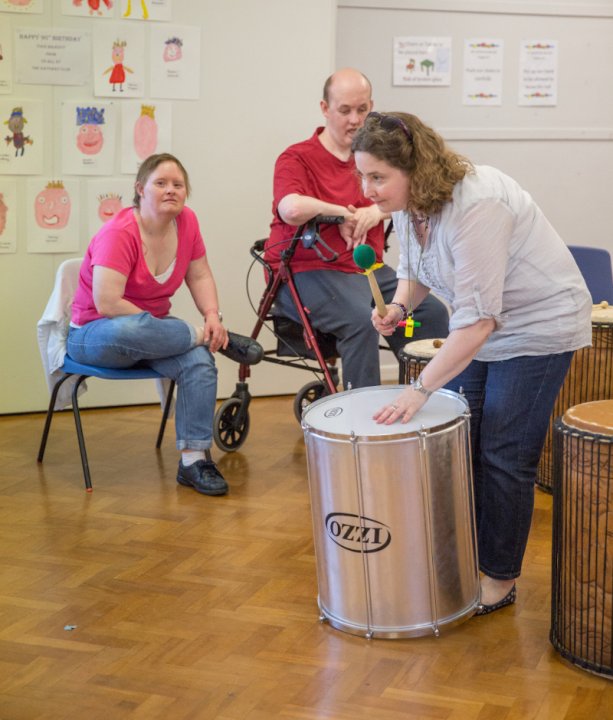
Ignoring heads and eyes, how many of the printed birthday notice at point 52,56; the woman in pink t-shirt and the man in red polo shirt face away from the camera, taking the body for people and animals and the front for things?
0

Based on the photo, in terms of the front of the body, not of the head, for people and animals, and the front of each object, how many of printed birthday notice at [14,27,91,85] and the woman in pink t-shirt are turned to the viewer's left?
0

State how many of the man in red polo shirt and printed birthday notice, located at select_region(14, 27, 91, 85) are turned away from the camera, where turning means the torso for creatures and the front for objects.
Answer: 0

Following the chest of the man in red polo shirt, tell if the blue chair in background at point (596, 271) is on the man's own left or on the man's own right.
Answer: on the man's own left

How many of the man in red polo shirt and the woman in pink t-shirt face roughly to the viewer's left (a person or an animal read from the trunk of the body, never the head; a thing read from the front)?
0

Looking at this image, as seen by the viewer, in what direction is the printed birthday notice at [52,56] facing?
toward the camera

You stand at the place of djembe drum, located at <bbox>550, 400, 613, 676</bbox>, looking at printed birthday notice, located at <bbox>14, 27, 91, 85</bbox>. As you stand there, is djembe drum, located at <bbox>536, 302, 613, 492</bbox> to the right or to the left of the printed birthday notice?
right

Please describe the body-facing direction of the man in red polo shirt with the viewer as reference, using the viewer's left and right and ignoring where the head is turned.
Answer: facing the viewer and to the right of the viewer

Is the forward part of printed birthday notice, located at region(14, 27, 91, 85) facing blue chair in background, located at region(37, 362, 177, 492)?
yes

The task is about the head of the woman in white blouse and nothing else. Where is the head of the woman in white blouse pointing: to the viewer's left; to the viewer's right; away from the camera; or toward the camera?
to the viewer's left

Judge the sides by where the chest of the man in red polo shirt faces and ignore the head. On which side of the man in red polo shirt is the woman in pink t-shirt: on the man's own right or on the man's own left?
on the man's own right

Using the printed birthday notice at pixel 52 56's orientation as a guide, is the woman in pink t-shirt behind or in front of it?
in front

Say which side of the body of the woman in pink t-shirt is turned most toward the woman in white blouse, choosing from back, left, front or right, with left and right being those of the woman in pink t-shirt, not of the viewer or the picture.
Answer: front

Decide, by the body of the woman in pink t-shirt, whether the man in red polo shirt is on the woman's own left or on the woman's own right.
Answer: on the woman's own left

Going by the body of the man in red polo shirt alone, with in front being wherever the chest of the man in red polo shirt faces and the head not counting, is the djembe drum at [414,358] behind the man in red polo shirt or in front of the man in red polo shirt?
in front
